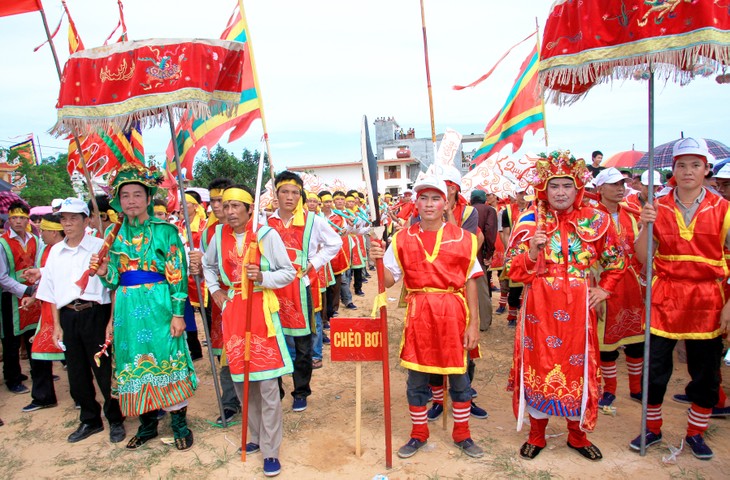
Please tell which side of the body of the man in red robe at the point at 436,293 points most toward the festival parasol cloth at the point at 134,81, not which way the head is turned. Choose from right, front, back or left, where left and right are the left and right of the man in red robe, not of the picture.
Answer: right

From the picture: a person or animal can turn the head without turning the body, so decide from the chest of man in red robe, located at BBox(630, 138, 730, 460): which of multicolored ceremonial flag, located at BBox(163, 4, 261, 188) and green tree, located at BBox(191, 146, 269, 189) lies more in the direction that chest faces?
the multicolored ceremonial flag

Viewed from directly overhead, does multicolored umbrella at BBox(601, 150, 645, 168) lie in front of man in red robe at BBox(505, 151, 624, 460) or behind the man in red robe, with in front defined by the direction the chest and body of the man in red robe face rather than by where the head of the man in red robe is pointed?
behind

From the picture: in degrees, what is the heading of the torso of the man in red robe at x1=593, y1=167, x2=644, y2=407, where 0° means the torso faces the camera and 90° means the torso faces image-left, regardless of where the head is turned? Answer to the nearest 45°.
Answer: approximately 0°

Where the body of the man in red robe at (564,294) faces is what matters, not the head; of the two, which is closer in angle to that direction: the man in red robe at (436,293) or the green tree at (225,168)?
the man in red robe

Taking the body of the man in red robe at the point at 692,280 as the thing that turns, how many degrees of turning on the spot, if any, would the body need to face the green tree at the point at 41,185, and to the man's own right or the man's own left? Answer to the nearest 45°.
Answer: approximately 90° to the man's own right

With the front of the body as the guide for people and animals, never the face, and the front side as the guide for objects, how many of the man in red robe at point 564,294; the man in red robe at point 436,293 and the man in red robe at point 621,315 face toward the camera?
3

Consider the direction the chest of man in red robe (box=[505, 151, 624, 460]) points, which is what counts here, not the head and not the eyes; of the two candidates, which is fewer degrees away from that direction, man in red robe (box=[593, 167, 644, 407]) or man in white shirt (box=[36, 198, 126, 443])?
the man in white shirt

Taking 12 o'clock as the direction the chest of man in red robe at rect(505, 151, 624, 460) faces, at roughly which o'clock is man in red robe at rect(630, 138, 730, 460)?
man in red robe at rect(630, 138, 730, 460) is roughly at 8 o'clock from man in red robe at rect(505, 151, 624, 460).

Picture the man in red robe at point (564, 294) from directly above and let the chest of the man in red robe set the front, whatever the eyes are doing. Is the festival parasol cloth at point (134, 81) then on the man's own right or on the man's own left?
on the man's own right

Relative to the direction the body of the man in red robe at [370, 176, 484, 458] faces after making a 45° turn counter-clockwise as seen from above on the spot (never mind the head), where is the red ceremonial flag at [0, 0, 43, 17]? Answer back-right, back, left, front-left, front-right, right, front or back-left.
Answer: back-right
